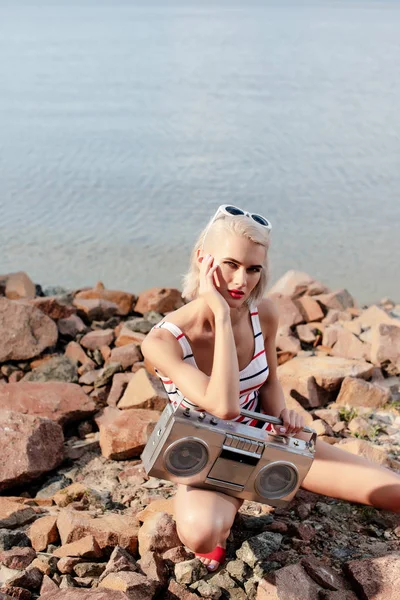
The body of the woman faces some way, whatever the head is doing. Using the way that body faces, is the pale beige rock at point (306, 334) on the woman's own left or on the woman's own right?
on the woman's own left

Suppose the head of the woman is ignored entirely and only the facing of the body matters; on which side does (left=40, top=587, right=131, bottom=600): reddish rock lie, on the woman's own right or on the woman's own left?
on the woman's own right

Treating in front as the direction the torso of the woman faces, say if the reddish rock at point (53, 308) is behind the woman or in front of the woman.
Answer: behind

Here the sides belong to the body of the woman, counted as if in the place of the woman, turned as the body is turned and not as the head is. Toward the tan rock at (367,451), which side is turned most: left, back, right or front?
left

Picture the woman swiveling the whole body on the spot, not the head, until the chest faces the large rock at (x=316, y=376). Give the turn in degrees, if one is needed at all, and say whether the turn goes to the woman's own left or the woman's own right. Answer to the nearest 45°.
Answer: approximately 135° to the woman's own left

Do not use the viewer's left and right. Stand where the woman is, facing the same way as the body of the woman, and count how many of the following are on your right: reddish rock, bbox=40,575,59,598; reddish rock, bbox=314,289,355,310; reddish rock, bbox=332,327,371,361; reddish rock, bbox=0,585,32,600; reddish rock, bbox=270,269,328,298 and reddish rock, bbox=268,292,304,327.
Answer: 2

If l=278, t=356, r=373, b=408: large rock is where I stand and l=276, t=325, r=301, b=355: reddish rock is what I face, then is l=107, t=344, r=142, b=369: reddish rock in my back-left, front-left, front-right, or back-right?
front-left

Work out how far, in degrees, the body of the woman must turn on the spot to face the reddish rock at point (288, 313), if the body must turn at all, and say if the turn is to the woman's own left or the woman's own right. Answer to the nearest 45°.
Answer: approximately 135° to the woman's own left

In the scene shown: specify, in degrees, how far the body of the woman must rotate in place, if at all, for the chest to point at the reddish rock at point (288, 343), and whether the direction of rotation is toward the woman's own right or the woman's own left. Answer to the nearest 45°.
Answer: approximately 135° to the woman's own left

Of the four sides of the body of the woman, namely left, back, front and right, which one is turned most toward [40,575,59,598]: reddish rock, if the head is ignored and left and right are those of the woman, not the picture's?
right

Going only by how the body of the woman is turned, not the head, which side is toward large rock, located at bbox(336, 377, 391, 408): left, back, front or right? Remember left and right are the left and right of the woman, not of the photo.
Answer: left
